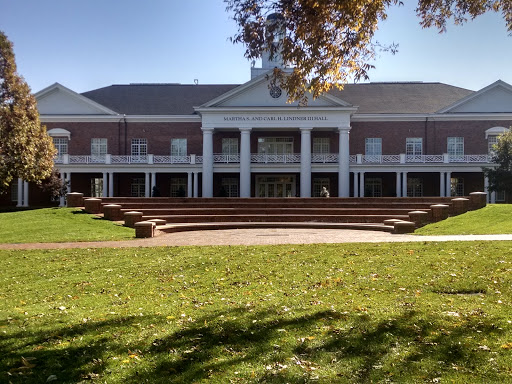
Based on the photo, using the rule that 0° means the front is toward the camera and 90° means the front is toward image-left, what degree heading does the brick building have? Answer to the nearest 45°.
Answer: approximately 0°
